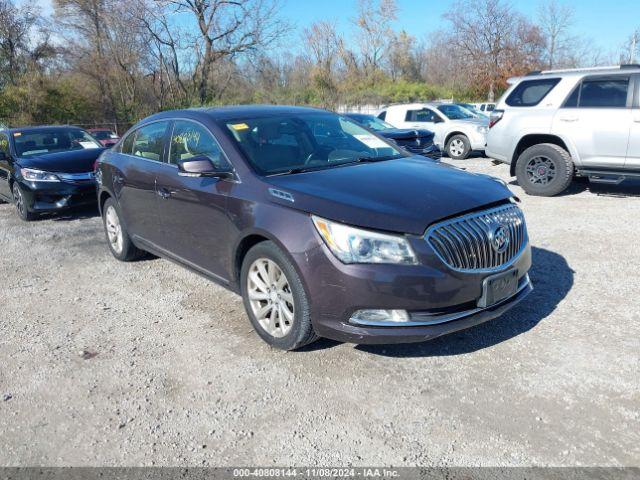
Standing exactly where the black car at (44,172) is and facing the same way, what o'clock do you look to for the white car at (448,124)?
The white car is roughly at 10 o'clock from the black car.

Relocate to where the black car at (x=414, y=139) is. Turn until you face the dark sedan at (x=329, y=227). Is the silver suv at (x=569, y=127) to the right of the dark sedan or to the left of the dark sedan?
left

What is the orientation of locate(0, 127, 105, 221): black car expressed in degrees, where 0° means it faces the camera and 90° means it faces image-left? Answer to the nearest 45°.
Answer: approximately 315°

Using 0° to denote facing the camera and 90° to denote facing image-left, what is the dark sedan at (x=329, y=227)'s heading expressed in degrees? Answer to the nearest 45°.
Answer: approximately 315°

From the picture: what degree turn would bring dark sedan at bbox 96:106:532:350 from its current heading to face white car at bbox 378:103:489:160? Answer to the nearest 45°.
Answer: approximately 135° to its left

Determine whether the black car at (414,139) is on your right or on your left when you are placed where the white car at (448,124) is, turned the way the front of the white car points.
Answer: on your right

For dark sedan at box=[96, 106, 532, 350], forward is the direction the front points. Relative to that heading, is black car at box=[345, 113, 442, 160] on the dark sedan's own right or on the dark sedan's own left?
on the dark sedan's own left
